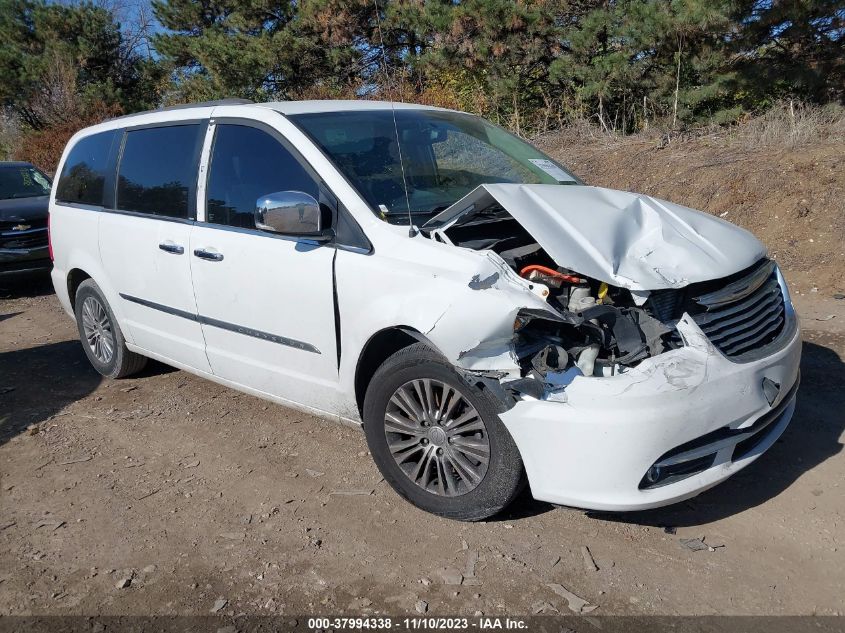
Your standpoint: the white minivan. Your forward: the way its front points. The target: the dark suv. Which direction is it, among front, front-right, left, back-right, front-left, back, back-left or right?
back

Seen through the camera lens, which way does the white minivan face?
facing the viewer and to the right of the viewer
